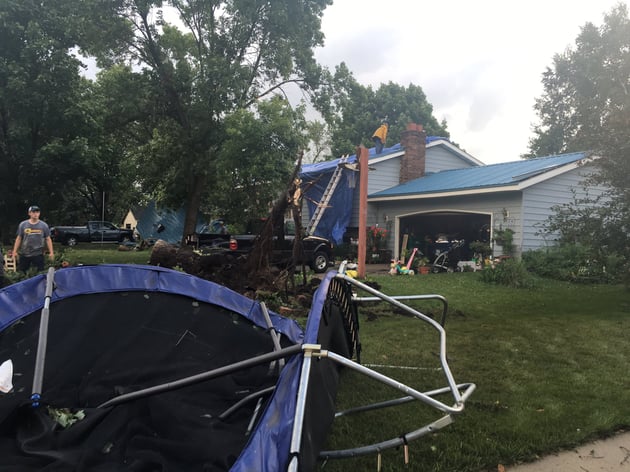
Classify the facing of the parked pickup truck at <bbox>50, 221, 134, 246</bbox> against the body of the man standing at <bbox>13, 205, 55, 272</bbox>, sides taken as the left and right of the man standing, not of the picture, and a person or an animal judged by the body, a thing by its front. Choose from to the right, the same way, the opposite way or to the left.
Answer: to the left

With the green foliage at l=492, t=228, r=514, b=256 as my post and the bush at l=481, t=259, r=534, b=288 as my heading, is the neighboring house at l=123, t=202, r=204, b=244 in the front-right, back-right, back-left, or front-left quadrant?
back-right

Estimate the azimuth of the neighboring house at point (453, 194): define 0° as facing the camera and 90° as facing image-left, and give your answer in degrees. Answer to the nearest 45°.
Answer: approximately 45°

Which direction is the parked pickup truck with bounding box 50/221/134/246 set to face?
to the viewer's right

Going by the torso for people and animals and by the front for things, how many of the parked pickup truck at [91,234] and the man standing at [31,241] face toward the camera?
1

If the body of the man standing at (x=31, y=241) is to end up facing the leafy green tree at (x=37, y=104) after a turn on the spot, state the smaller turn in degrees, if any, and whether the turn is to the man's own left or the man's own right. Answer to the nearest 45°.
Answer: approximately 180°

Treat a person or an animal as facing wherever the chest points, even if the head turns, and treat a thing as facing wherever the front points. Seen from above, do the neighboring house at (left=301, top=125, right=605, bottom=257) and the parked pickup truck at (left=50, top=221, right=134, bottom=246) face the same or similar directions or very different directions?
very different directions

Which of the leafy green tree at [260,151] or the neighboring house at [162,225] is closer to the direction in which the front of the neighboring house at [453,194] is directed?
the leafy green tree

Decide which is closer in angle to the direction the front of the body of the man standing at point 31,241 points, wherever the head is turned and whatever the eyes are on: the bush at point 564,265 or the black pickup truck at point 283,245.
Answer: the bush

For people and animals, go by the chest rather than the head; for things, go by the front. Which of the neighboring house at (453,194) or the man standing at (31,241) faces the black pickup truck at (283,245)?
the neighboring house

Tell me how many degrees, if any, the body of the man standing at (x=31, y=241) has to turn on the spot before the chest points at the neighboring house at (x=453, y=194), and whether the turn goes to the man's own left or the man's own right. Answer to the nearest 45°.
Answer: approximately 90° to the man's own left
